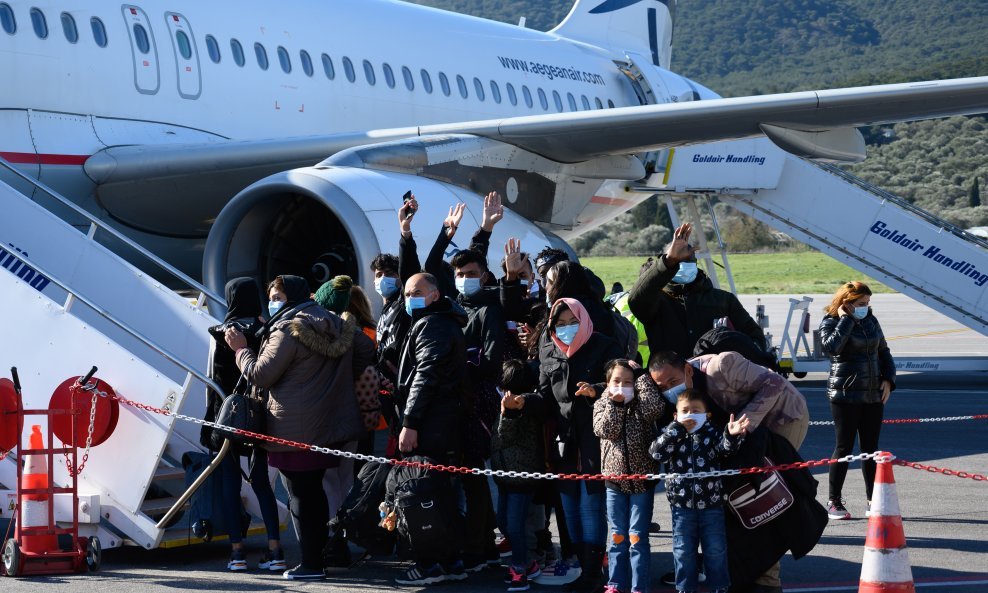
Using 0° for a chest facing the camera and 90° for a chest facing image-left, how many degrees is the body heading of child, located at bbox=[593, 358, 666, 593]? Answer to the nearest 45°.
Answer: approximately 0°

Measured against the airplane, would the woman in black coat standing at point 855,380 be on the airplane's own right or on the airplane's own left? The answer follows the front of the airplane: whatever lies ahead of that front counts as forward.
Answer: on the airplane's own left

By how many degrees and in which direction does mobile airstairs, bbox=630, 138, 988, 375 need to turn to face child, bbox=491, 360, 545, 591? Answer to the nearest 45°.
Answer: approximately 90° to its left

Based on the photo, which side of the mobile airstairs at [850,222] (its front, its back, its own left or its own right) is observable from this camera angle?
left

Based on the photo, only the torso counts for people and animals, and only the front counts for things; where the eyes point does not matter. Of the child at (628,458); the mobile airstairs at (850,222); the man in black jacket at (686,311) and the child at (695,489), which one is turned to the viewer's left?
the mobile airstairs

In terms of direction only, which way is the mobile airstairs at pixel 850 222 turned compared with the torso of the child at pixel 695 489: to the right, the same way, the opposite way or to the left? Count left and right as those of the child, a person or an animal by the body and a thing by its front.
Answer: to the right

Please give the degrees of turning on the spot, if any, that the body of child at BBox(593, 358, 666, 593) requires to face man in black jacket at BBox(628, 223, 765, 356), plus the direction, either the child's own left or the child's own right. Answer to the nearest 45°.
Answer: approximately 180°

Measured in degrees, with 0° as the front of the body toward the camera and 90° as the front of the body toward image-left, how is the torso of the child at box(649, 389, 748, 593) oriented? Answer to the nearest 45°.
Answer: approximately 0°

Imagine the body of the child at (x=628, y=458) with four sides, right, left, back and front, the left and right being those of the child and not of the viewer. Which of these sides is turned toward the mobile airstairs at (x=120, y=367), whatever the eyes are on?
right

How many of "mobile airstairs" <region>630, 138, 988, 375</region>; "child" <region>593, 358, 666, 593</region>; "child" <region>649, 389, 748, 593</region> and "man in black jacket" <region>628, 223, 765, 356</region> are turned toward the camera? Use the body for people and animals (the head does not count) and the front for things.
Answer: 3

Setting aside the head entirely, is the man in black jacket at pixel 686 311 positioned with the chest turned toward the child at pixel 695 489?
yes
